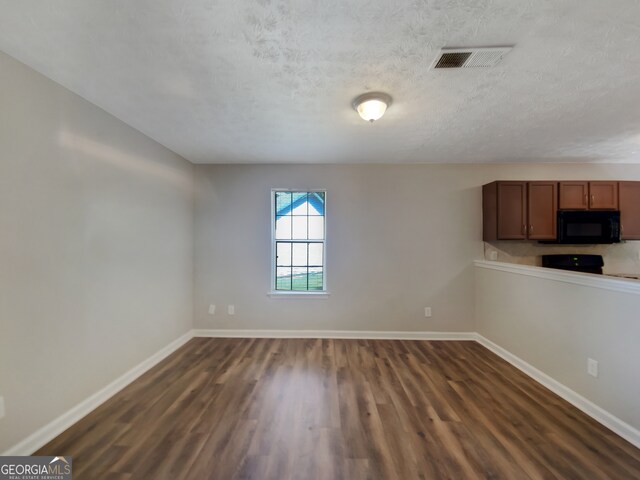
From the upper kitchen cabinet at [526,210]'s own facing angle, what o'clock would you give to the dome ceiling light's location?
The dome ceiling light is roughly at 2 o'clock from the upper kitchen cabinet.

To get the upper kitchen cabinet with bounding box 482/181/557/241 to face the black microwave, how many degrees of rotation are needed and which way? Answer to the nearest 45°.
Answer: approximately 90° to its left

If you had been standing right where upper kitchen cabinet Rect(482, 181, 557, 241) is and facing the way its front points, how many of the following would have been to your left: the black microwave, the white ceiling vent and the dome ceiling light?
1

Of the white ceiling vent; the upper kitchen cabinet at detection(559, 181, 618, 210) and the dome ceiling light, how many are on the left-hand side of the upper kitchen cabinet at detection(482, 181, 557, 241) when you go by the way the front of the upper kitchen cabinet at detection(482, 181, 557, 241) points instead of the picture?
1

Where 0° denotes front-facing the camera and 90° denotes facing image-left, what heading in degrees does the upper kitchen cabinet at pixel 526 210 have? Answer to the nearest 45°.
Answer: approximately 315°

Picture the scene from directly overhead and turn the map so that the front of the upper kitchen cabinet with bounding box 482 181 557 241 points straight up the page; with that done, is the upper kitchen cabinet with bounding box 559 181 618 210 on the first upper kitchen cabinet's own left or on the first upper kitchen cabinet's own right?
on the first upper kitchen cabinet's own left

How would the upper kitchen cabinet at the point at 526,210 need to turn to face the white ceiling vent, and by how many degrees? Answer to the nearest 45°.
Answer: approximately 45° to its right
